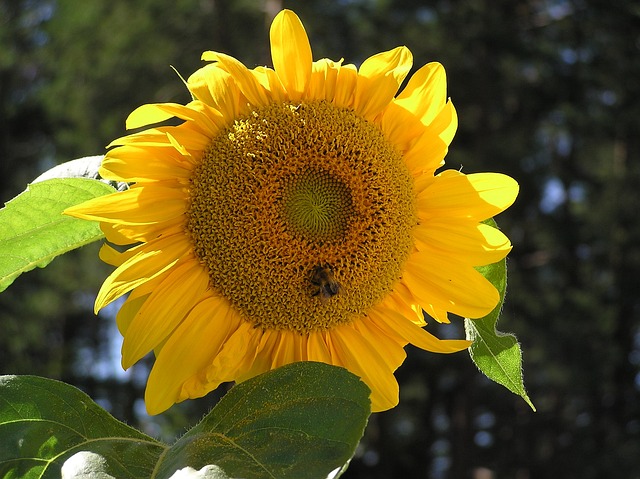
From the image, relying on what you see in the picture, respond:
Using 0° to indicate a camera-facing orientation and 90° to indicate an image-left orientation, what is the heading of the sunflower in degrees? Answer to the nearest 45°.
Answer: approximately 0°
